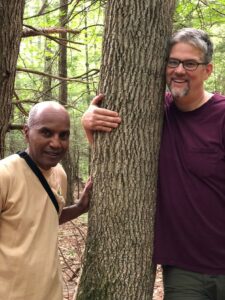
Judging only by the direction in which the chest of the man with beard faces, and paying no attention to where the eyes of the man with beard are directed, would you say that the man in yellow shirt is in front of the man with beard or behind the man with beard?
in front

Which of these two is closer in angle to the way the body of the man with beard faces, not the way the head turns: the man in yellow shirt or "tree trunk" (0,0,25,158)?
the man in yellow shirt

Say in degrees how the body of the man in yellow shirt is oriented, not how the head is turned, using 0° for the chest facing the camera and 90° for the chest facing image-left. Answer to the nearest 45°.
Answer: approximately 315°

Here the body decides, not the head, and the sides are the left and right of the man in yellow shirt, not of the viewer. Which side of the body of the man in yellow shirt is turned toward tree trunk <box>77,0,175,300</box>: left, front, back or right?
left

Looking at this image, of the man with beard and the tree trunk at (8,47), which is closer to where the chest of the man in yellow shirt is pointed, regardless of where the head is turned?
the man with beard

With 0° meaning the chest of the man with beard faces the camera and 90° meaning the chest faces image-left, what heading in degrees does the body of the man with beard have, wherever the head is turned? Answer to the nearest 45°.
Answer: approximately 45°

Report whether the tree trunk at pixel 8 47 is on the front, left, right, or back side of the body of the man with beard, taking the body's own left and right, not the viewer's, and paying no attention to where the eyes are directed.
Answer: right

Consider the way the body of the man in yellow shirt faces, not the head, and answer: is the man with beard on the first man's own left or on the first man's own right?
on the first man's own left
